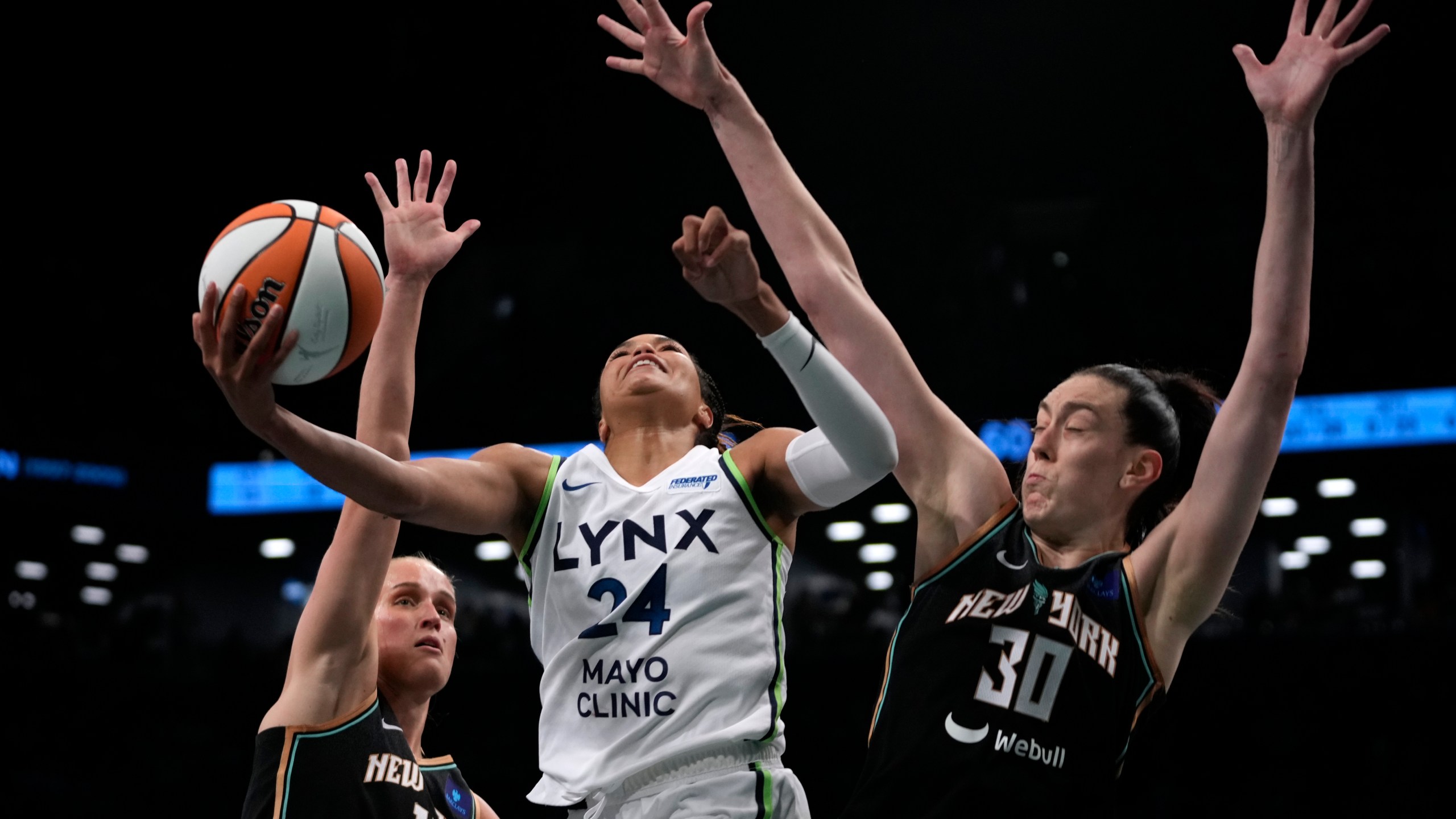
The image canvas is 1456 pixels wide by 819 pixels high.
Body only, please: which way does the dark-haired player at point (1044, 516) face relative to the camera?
toward the camera

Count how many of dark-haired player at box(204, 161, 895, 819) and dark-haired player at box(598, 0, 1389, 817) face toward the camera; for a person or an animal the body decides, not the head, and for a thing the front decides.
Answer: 2

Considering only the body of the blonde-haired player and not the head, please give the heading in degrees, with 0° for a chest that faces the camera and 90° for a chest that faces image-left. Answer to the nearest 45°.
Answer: approximately 315°

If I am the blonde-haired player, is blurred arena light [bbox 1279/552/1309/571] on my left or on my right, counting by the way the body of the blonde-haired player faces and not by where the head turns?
on my left

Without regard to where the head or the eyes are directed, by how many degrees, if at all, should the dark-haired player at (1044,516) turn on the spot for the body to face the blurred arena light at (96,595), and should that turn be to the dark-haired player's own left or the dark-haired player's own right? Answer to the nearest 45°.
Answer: approximately 135° to the dark-haired player's own right

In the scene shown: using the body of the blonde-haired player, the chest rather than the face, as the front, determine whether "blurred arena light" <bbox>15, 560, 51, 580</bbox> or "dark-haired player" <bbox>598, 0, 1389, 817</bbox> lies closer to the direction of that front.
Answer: the dark-haired player

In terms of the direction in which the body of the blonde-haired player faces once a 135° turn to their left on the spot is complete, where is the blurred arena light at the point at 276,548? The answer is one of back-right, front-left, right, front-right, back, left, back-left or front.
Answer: front

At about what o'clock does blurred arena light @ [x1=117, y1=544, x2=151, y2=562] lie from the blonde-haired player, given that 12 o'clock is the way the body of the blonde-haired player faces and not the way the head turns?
The blurred arena light is roughly at 7 o'clock from the blonde-haired player.

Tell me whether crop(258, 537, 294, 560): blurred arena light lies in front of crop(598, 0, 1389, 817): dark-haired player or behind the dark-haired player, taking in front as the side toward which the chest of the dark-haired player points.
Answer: behind
